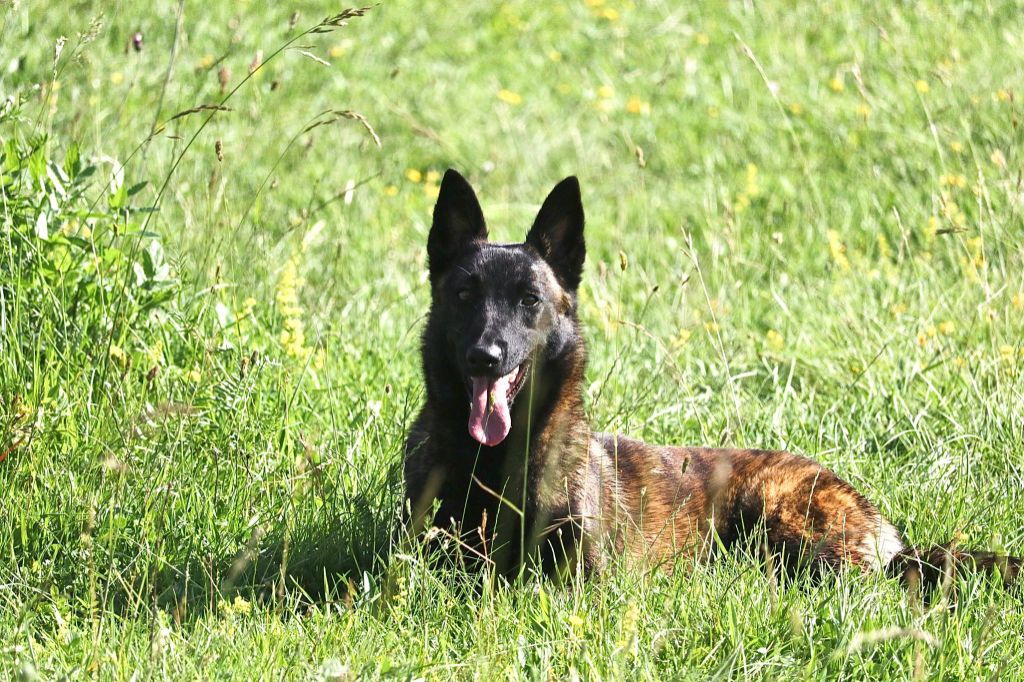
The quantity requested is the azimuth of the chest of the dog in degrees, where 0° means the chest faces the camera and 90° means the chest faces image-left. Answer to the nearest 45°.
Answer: approximately 45°

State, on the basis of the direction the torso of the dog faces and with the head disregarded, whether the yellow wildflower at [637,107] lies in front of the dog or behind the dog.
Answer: behind

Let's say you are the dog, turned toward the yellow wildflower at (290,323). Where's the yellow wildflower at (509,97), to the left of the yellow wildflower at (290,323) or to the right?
right
